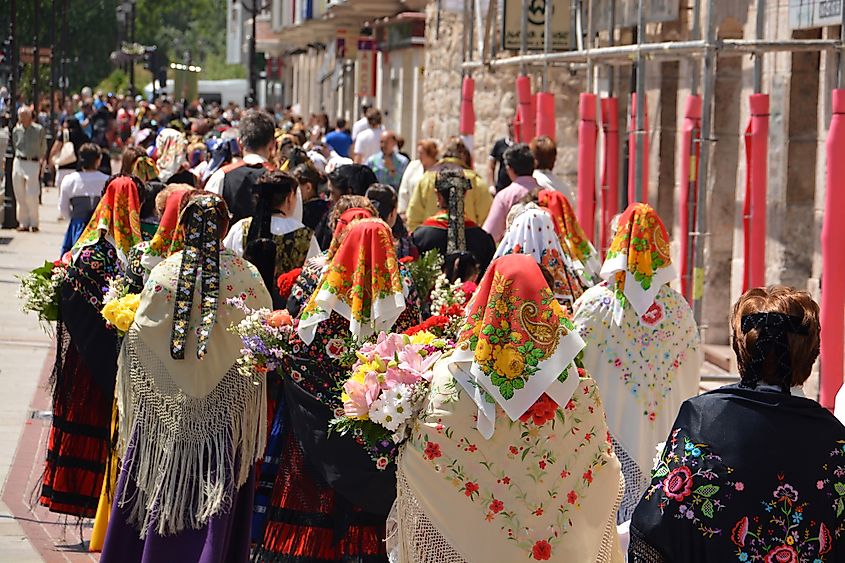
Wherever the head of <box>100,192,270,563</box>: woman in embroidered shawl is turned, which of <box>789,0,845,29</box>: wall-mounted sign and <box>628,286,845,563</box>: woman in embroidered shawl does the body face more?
the wall-mounted sign

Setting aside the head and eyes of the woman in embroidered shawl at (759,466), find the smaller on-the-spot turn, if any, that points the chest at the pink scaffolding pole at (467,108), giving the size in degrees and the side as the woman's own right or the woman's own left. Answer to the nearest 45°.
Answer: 0° — they already face it

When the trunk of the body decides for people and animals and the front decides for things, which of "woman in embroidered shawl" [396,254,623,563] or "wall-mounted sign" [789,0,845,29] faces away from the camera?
the woman in embroidered shawl

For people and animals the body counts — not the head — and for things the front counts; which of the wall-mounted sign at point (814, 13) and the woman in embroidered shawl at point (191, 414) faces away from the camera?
the woman in embroidered shawl

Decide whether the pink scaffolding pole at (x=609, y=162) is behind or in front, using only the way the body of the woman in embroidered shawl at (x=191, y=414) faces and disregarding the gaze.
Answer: in front

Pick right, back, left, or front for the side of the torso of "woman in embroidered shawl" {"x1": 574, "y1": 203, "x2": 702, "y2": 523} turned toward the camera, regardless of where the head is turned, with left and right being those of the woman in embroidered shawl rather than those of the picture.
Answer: back

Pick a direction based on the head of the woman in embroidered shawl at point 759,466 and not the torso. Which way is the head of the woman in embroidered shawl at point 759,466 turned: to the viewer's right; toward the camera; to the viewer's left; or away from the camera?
away from the camera

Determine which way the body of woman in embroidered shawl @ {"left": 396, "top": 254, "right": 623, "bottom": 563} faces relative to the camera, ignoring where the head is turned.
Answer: away from the camera

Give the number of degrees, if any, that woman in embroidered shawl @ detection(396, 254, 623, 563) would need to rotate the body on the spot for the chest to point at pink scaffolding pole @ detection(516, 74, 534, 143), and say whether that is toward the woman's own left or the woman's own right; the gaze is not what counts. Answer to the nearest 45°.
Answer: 0° — they already face it

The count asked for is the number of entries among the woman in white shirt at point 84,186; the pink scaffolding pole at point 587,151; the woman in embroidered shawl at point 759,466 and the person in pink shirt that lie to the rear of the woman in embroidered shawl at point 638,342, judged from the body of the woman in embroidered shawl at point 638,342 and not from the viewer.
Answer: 1

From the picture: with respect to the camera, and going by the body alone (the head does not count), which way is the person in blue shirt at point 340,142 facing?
away from the camera

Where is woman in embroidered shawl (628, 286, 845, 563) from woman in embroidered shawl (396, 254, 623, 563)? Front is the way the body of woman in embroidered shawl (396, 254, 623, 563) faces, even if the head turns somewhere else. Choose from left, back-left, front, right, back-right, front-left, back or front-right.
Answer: back-right

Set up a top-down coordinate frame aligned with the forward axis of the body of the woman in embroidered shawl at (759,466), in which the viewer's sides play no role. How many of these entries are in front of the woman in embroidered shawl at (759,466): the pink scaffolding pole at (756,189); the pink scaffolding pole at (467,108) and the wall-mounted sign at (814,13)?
3

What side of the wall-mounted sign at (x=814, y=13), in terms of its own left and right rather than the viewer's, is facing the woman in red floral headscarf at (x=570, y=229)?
front

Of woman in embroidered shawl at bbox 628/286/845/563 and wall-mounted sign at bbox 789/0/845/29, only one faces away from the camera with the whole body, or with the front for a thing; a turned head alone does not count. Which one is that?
the woman in embroidered shawl

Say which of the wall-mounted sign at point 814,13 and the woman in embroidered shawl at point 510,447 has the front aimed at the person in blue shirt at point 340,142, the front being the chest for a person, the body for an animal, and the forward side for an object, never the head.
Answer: the woman in embroidered shawl

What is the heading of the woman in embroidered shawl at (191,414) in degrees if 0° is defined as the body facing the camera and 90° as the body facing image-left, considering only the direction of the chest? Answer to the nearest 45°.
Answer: approximately 180°
